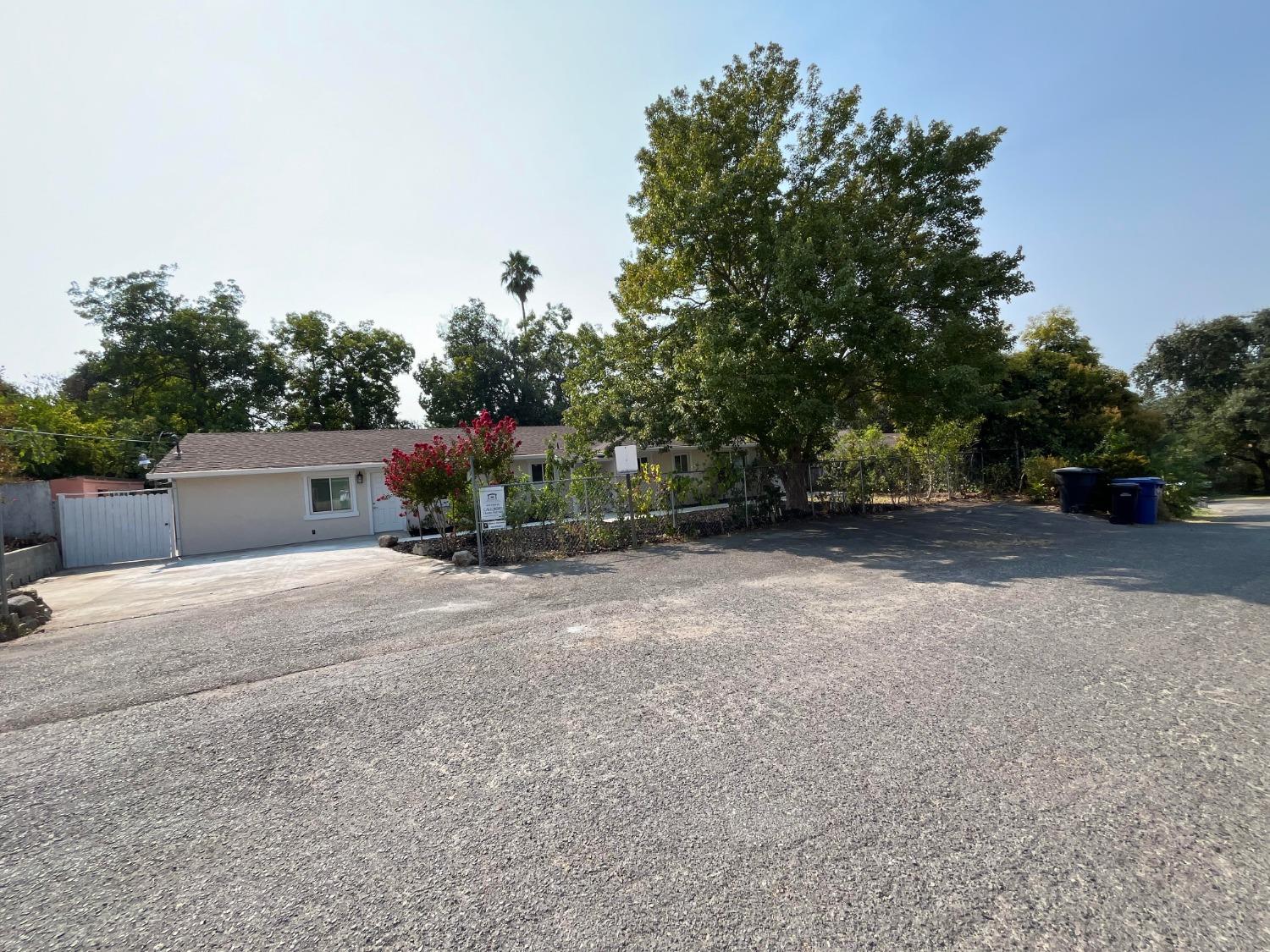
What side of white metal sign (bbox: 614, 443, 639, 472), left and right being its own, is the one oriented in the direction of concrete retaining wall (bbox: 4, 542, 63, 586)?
right

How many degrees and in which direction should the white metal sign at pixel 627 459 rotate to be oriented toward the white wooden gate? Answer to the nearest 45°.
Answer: approximately 90° to its right

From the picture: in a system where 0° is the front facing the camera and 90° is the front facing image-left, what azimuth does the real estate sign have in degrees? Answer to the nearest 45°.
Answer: approximately 0°

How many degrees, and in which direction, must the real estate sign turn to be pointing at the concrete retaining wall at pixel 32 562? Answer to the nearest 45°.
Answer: approximately 135° to its right

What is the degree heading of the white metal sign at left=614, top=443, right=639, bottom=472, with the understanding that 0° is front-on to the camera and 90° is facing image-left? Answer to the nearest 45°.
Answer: approximately 0°

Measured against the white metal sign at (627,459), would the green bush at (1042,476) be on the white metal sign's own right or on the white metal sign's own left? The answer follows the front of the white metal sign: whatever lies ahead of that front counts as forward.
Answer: on the white metal sign's own left

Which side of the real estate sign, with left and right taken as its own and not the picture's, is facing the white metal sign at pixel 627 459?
left

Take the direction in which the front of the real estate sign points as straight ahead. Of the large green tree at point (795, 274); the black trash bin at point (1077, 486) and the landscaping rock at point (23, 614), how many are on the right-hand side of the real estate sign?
1

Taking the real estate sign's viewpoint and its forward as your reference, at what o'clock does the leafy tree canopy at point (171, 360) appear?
The leafy tree canopy is roughly at 5 o'clock from the real estate sign.

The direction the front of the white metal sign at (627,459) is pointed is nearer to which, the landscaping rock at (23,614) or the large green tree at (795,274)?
the landscaping rock

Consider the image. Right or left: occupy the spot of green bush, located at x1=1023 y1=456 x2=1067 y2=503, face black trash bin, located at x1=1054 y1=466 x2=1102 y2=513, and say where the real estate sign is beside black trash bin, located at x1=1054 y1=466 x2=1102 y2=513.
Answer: right

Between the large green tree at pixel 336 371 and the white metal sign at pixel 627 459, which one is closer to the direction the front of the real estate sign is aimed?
the white metal sign

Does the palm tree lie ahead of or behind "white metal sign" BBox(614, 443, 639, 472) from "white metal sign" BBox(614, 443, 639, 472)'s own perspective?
behind

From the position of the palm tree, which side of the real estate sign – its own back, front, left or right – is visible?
back
